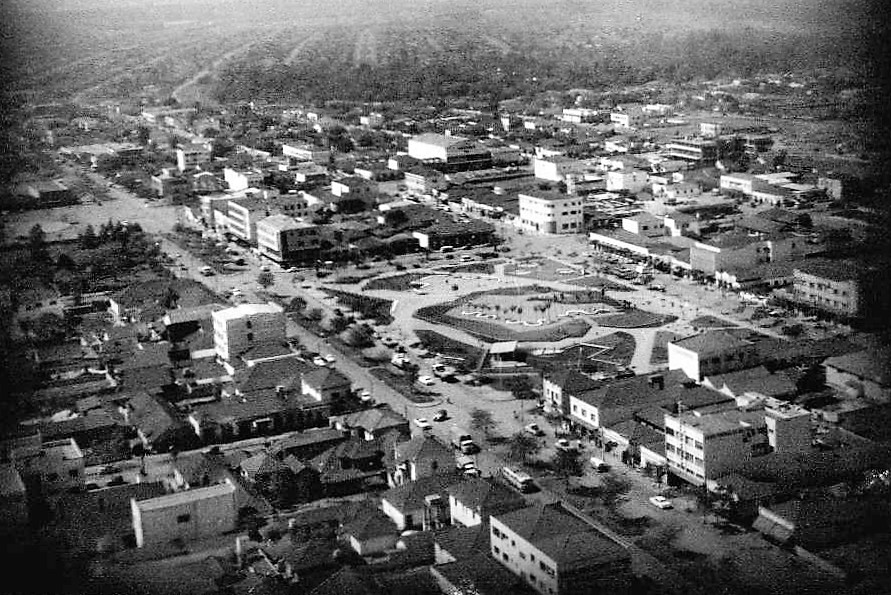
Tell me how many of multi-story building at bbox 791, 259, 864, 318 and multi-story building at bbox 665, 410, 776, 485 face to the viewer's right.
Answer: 0

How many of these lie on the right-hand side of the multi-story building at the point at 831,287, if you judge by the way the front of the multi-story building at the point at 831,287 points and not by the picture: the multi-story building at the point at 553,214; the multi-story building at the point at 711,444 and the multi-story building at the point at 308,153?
2

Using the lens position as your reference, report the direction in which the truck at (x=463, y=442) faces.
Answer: facing the viewer and to the right of the viewer

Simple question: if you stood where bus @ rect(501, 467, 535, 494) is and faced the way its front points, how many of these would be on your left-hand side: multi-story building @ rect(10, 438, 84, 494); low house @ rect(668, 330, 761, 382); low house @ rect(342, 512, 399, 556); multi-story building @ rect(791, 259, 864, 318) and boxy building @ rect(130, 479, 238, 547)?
2

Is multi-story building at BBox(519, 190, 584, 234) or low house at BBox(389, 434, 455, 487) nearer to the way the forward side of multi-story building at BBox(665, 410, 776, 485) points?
the low house

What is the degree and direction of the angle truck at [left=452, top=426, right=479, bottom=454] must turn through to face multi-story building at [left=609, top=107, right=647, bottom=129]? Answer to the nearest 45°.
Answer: approximately 135° to its left

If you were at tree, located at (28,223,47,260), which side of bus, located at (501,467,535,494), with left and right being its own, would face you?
back

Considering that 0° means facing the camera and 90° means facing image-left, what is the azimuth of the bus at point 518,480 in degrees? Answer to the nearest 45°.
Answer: approximately 315°

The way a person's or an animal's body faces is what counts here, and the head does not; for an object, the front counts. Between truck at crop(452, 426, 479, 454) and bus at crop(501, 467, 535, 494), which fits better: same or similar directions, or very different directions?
same or similar directions

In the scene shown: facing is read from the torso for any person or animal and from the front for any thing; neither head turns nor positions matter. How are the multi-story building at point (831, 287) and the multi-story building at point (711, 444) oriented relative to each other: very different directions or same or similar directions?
same or similar directions

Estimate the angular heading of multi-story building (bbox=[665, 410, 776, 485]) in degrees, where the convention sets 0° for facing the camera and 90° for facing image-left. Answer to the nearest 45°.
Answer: approximately 45°

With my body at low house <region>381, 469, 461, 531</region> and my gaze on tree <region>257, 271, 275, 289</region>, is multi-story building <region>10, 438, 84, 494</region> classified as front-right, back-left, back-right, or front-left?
front-left
